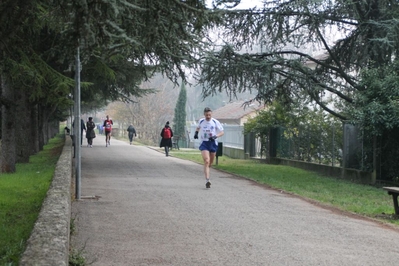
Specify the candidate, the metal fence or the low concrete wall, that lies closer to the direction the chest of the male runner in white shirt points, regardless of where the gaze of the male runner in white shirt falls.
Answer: the low concrete wall

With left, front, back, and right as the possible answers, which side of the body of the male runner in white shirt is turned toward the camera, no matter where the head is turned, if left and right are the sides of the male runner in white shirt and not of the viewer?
front

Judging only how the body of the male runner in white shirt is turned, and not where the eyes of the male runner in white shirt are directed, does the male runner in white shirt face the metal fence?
no

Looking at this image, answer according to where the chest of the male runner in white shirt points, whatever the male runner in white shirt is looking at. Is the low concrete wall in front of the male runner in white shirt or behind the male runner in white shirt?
in front
